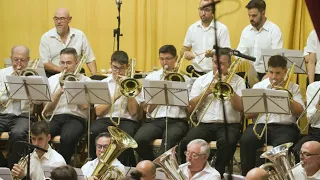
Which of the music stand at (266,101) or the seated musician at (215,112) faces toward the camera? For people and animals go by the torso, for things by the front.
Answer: the seated musician

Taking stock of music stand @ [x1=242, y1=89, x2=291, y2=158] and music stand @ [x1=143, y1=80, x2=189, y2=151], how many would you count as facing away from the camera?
2

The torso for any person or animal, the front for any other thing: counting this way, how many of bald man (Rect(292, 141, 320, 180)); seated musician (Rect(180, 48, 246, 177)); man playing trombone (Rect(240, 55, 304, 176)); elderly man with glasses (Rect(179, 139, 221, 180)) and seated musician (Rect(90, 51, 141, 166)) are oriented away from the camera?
0

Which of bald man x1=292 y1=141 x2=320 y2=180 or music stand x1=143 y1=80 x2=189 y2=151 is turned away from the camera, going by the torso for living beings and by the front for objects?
the music stand

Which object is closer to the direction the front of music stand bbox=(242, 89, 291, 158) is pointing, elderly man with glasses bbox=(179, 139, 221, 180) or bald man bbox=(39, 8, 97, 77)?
the bald man

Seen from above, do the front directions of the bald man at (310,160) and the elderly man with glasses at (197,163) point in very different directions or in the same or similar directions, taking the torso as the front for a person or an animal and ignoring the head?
same or similar directions

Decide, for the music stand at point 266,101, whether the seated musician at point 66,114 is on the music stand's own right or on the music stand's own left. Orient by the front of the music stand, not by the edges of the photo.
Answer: on the music stand's own left

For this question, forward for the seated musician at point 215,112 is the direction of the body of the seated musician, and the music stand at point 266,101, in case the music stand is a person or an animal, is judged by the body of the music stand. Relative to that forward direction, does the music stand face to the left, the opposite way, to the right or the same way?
the opposite way

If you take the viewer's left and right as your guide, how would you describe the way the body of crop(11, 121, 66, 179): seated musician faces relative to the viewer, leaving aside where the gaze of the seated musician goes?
facing the viewer and to the left of the viewer

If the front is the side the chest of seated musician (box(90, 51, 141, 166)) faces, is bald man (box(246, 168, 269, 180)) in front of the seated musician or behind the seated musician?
in front

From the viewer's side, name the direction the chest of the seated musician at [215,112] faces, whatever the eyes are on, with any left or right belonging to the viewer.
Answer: facing the viewer

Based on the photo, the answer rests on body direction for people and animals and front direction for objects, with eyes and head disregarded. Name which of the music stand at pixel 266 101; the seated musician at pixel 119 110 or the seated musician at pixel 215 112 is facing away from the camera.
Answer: the music stand

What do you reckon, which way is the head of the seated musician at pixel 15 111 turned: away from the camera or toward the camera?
toward the camera

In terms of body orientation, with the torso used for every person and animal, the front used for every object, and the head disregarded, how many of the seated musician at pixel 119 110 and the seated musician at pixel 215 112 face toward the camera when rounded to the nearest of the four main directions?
2

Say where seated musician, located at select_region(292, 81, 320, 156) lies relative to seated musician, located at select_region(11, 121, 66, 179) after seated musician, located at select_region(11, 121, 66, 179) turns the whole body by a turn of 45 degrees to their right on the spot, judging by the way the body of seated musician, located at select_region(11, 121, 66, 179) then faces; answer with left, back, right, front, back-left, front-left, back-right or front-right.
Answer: back

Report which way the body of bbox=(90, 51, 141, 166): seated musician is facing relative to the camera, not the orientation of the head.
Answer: toward the camera

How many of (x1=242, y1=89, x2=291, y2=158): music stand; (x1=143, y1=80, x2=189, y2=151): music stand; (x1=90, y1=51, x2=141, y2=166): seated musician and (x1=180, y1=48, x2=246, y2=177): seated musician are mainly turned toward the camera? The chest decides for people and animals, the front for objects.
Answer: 2

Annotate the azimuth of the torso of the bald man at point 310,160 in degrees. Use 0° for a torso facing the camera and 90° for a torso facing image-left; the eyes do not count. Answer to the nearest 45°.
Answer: approximately 45°
